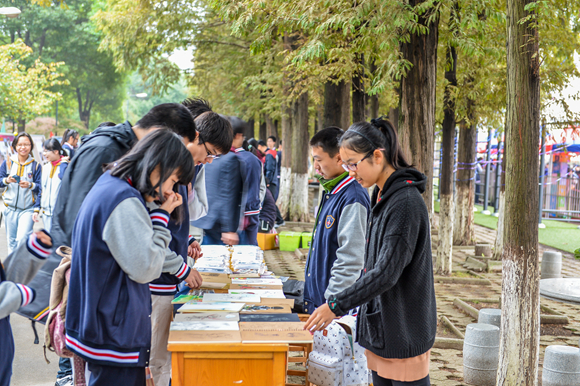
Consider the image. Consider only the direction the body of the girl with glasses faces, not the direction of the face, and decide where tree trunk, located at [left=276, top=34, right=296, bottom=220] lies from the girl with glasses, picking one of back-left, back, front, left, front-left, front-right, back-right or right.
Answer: right

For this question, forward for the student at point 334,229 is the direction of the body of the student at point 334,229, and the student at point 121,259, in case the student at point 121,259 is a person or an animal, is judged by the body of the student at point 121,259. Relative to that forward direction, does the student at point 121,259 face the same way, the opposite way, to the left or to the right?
the opposite way

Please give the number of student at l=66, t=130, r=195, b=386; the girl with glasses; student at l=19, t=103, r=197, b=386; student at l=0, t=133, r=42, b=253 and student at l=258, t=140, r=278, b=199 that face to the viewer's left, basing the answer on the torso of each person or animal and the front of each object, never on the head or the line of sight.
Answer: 2

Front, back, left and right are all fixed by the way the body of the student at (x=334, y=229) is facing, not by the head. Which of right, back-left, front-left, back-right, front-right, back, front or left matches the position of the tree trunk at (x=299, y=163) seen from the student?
back-right

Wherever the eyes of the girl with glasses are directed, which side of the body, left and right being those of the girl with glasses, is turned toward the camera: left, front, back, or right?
left

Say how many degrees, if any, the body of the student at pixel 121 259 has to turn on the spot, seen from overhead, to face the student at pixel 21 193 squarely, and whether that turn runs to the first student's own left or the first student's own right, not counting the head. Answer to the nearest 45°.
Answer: approximately 90° to the first student's own left

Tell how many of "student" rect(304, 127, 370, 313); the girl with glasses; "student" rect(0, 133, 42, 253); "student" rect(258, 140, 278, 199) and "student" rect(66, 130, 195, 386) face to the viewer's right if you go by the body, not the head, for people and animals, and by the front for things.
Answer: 1

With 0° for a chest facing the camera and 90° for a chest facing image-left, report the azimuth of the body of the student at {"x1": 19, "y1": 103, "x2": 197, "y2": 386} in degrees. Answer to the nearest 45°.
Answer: approximately 270°

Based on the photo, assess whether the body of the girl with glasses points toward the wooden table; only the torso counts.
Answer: yes

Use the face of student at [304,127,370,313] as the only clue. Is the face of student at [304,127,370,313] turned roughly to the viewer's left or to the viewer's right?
to the viewer's left

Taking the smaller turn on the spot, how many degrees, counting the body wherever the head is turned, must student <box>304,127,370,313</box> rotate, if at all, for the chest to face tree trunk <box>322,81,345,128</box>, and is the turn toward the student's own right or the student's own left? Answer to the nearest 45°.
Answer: approximately 135° to the student's own right

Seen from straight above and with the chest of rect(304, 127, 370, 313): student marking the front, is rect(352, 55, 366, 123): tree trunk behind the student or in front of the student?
behind

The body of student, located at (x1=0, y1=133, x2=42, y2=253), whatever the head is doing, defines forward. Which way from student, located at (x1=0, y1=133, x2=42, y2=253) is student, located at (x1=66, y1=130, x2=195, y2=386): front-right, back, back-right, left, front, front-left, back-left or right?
front
